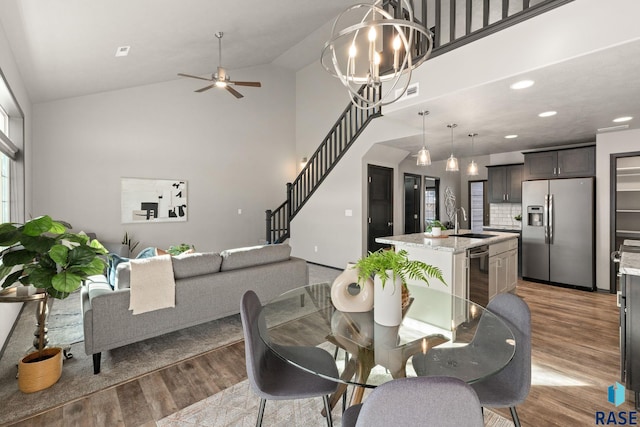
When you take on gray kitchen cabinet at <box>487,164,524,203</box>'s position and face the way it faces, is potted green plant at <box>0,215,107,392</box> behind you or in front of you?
in front

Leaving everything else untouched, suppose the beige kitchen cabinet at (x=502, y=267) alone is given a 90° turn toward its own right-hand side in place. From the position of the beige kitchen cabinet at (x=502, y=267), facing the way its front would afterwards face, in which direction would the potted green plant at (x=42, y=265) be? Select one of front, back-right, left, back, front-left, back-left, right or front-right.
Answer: front

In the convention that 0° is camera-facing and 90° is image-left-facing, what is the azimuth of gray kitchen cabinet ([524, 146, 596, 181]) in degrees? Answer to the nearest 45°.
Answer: approximately 0°

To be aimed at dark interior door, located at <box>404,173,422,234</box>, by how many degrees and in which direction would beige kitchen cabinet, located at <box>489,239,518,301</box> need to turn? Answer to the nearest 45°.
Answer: approximately 180°

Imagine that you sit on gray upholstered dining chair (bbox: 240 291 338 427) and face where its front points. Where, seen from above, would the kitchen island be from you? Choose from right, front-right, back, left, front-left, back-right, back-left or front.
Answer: front-left

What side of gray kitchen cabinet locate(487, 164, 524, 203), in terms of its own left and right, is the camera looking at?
front

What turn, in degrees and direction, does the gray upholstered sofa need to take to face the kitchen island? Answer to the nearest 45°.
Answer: approximately 135° to its right

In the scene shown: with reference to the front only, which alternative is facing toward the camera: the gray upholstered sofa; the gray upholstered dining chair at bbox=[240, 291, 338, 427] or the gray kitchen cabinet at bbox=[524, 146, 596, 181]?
the gray kitchen cabinet

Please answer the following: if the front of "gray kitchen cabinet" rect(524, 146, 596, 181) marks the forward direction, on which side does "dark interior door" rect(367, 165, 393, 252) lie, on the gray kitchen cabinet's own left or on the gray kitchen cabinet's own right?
on the gray kitchen cabinet's own right

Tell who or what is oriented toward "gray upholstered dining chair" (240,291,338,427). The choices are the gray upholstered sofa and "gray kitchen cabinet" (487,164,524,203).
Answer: the gray kitchen cabinet

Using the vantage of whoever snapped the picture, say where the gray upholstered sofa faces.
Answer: facing away from the viewer and to the left of the viewer

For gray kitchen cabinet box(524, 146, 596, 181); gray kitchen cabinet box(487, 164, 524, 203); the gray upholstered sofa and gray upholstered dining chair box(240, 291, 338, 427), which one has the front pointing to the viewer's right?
the gray upholstered dining chair

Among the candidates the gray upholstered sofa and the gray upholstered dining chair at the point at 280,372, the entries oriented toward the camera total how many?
0

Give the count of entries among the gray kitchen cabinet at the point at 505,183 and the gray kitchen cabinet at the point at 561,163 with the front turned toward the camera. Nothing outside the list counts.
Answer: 2

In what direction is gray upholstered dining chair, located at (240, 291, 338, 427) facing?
to the viewer's right

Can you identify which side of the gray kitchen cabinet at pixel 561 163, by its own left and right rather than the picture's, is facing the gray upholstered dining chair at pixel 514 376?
front
